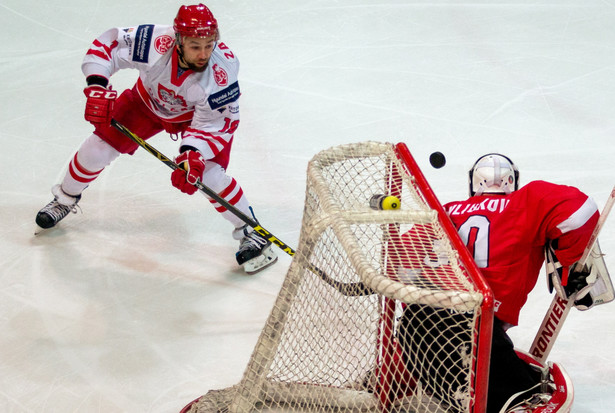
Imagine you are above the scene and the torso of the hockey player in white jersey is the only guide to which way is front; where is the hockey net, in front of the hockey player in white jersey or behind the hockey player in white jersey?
in front

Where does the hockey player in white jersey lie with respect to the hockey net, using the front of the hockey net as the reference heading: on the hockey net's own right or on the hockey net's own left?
on the hockey net's own left

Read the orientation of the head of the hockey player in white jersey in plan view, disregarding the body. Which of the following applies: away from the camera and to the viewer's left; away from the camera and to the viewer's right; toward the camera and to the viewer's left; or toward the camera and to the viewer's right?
toward the camera and to the viewer's right
